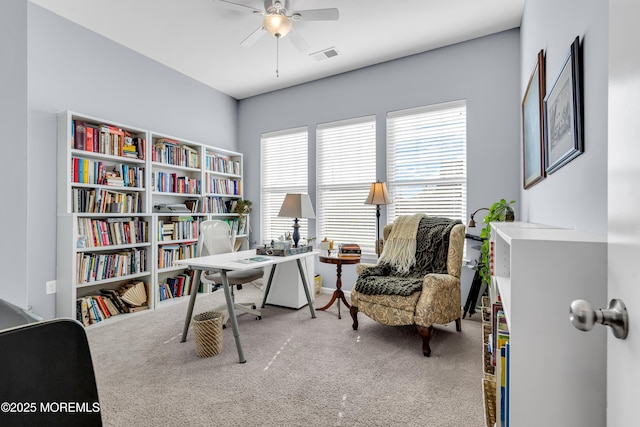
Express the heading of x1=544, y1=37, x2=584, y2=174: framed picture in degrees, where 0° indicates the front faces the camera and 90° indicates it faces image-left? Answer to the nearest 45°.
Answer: approximately 90°

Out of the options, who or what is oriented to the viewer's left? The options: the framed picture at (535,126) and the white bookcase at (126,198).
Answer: the framed picture

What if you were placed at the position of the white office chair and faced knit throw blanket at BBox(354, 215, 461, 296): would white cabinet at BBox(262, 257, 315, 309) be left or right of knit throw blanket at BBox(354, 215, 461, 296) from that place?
left

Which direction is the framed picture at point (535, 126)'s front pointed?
to the viewer's left

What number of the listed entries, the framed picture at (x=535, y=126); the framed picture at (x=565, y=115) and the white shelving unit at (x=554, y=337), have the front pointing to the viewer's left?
3

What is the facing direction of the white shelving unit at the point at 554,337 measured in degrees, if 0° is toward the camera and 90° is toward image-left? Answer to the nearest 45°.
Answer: approximately 90°

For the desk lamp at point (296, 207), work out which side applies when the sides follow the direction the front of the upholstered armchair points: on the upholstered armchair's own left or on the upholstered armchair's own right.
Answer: on the upholstered armchair's own right
